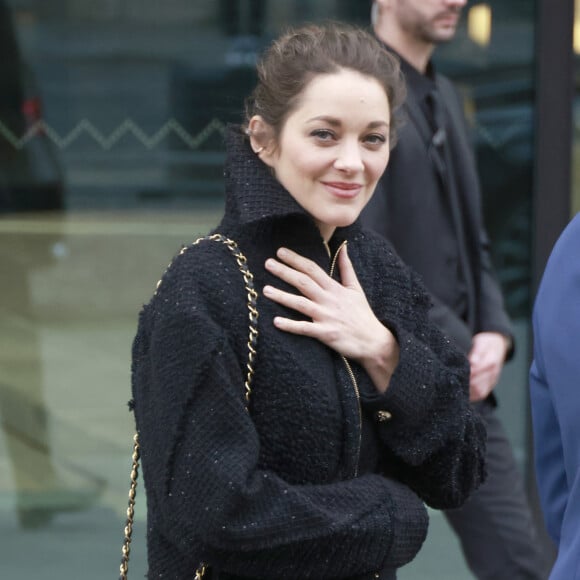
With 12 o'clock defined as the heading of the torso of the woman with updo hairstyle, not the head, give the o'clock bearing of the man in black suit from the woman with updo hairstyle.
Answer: The man in black suit is roughly at 8 o'clock from the woman with updo hairstyle.

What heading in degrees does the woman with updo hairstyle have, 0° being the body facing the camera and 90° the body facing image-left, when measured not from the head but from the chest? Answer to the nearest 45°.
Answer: approximately 315°

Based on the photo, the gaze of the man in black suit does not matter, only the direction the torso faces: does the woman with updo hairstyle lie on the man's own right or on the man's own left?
on the man's own right
